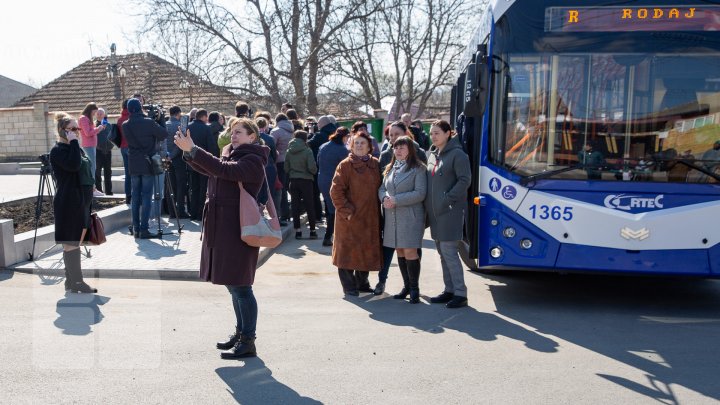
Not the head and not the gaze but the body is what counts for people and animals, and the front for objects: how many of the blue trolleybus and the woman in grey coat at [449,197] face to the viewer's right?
0

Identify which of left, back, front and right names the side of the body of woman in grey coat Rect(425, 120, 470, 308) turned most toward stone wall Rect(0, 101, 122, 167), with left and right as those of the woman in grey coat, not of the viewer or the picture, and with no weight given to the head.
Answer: right

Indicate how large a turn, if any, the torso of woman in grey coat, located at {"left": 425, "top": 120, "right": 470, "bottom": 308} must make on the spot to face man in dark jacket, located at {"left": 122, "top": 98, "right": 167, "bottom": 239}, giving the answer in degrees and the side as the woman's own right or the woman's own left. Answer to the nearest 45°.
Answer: approximately 90° to the woman's own right

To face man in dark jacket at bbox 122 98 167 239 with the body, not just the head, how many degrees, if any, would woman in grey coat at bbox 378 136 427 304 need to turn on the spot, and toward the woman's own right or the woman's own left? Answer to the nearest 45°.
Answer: approximately 90° to the woman's own right

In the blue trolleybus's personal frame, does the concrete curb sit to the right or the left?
on its right

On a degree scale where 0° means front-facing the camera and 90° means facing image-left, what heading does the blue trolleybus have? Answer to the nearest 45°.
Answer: approximately 0°

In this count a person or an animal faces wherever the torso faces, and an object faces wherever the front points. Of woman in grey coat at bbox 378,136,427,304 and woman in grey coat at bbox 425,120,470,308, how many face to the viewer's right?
0

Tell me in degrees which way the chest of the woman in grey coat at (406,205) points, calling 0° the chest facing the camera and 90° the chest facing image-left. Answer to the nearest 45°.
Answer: approximately 45°

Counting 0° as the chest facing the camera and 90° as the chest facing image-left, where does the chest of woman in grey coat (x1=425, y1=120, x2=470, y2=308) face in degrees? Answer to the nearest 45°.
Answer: approximately 45°

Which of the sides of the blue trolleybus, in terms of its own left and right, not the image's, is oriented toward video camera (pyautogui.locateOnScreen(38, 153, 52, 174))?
right

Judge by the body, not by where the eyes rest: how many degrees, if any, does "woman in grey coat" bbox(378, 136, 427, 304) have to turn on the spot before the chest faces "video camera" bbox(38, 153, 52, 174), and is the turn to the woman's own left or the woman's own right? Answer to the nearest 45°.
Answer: approximately 45° to the woman's own right

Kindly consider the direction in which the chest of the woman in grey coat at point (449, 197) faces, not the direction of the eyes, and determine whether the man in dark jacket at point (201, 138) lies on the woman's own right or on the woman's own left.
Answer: on the woman's own right

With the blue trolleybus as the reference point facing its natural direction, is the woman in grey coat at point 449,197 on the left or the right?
on its right
